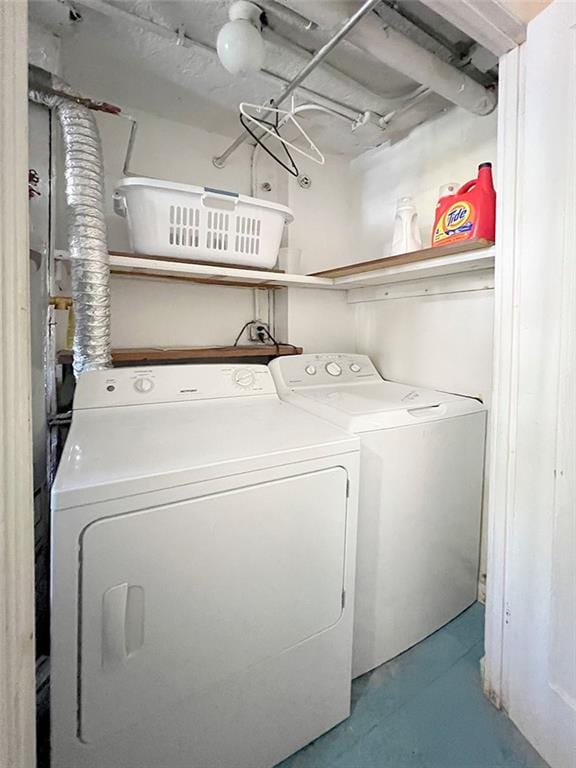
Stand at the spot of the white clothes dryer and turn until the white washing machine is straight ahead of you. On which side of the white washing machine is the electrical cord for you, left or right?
left

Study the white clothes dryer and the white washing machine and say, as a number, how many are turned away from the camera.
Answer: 0

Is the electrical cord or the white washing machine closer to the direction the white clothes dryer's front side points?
the white washing machine

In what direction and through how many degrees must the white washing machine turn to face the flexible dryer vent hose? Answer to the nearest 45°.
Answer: approximately 135° to its right

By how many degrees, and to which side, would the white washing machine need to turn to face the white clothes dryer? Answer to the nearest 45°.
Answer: approximately 90° to its right

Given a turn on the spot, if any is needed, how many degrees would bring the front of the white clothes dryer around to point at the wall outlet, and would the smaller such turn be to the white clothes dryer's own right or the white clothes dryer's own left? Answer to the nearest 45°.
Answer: approximately 135° to the white clothes dryer's own left

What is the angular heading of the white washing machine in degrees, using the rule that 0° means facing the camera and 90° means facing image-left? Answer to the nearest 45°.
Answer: approximately 315°
